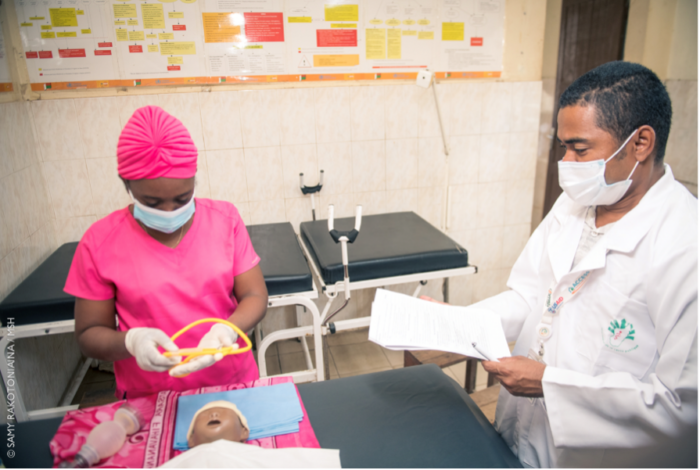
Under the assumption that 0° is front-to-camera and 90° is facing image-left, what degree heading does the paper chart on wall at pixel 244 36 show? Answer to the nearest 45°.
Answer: approximately 0°

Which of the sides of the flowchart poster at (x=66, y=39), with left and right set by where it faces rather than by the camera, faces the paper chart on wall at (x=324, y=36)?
left

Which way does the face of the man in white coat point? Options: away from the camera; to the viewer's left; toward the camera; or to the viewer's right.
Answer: to the viewer's left

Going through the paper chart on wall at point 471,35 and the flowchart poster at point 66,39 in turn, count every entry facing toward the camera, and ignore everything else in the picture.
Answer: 2

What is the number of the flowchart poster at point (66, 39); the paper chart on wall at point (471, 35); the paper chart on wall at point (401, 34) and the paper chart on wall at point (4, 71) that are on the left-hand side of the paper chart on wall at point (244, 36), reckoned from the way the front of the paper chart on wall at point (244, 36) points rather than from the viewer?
2

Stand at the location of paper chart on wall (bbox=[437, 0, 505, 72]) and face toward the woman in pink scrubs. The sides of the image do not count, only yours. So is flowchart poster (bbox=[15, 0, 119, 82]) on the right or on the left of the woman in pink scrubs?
right

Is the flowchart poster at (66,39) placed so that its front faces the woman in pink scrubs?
yes

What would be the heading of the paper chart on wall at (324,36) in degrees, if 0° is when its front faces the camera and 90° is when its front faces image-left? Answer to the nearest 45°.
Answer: approximately 0°
